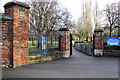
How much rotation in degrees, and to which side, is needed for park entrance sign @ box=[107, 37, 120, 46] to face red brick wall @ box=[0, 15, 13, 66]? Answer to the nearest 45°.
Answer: approximately 45° to its right

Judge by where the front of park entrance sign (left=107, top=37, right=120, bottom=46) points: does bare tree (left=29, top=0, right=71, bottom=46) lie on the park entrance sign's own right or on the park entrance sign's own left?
on the park entrance sign's own right

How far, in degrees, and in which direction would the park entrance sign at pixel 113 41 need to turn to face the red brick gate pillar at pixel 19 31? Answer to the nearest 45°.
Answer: approximately 45° to its right

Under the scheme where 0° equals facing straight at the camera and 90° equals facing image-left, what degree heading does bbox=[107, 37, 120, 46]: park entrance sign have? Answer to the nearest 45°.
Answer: approximately 0°

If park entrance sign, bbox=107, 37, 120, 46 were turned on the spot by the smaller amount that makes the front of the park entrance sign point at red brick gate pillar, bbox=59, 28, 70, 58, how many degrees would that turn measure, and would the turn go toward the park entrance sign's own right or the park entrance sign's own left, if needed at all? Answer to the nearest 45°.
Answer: approximately 45° to the park entrance sign's own right

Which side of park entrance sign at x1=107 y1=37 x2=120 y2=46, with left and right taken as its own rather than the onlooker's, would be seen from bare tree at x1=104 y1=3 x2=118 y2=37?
back
